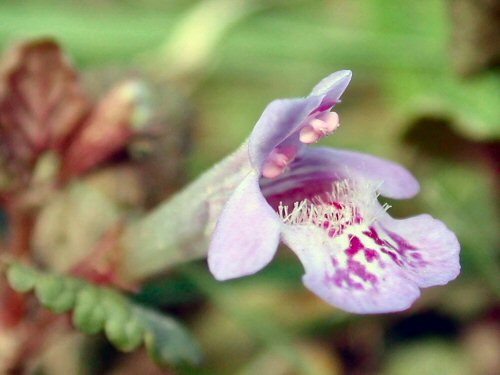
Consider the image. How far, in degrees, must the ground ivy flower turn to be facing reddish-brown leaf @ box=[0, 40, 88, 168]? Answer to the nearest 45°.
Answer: approximately 180°

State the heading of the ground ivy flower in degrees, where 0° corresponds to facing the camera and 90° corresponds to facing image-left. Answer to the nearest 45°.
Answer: approximately 315°

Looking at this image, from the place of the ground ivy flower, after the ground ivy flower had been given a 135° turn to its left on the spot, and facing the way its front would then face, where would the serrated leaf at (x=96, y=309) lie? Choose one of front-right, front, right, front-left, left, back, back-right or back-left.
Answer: left
